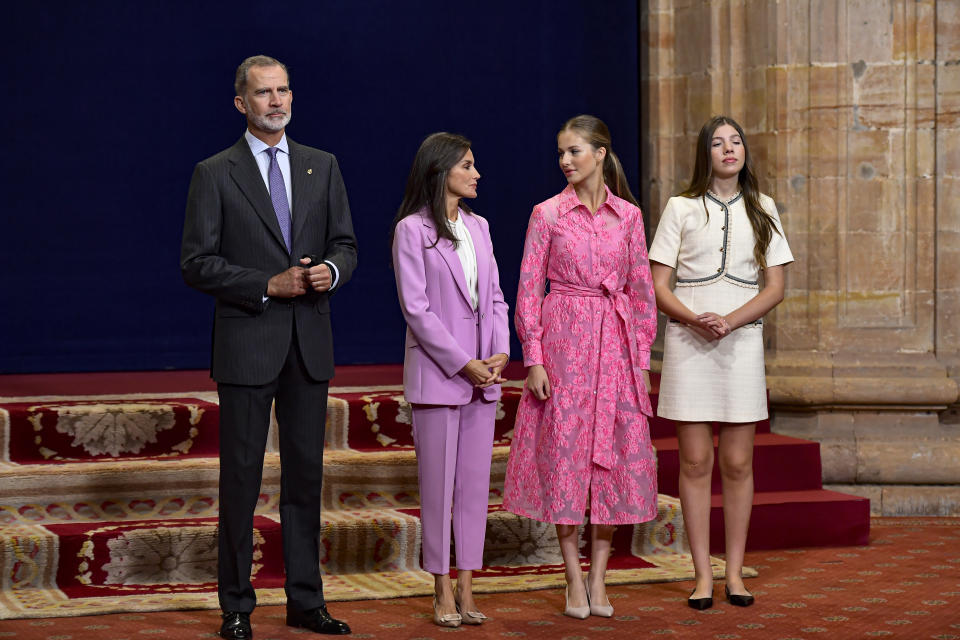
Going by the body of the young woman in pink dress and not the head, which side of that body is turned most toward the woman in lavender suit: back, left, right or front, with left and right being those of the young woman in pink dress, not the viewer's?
right

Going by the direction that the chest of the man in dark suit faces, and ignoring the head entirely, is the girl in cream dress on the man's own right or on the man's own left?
on the man's own left

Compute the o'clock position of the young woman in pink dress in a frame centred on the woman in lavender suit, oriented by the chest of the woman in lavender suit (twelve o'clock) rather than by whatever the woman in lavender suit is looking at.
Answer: The young woman in pink dress is roughly at 10 o'clock from the woman in lavender suit.

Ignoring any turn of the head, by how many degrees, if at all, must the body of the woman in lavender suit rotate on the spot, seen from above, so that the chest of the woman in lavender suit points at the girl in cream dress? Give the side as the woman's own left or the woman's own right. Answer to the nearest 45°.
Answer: approximately 45° to the woman's own left

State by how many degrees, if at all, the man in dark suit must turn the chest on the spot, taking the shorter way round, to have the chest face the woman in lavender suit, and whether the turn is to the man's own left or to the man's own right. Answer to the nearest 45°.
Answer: approximately 45° to the man's own left

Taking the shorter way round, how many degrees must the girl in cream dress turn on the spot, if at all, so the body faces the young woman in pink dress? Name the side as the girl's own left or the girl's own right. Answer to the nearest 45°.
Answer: approximately 45° to the girl's own right

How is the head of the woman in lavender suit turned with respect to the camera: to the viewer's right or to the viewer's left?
to the viewer's right

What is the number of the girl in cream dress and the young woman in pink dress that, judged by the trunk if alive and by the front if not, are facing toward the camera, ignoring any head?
2

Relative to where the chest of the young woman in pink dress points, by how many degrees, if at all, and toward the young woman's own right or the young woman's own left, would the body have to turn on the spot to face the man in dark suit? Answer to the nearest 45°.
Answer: approximately 45° to the young woman's own right

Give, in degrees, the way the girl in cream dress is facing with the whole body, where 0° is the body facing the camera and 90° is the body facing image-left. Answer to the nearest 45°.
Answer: approximately 0°

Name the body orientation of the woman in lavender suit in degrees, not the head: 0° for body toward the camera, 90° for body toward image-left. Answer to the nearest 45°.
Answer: approximately 315°

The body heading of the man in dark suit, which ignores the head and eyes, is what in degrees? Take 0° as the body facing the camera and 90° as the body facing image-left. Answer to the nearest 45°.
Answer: approximately 315°
